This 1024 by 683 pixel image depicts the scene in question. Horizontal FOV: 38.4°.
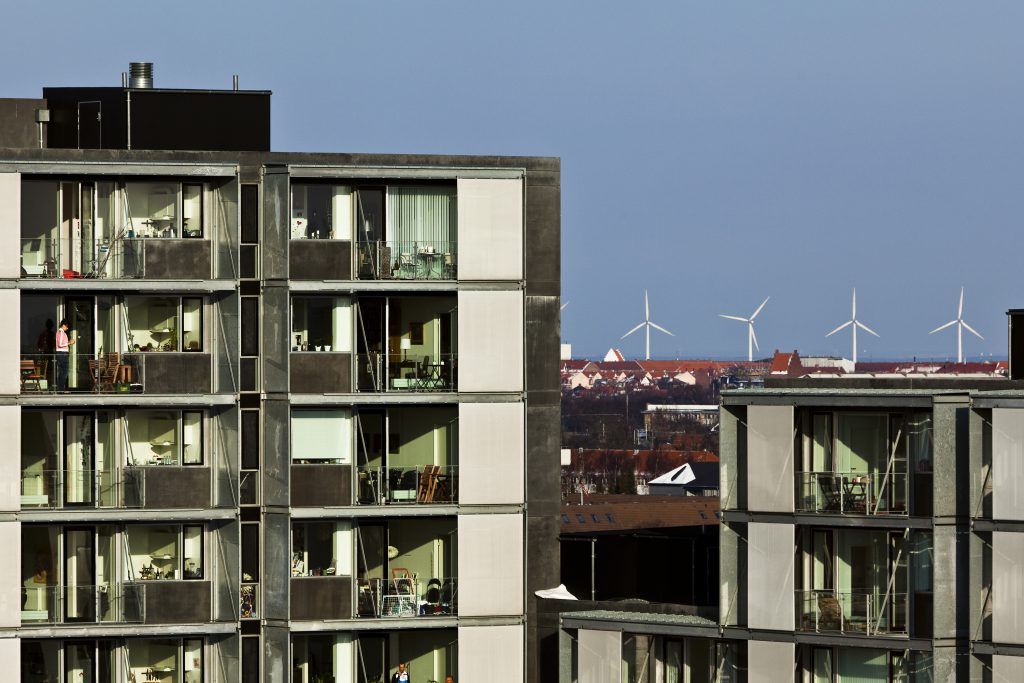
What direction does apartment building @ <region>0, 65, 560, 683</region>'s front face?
toward the camera
